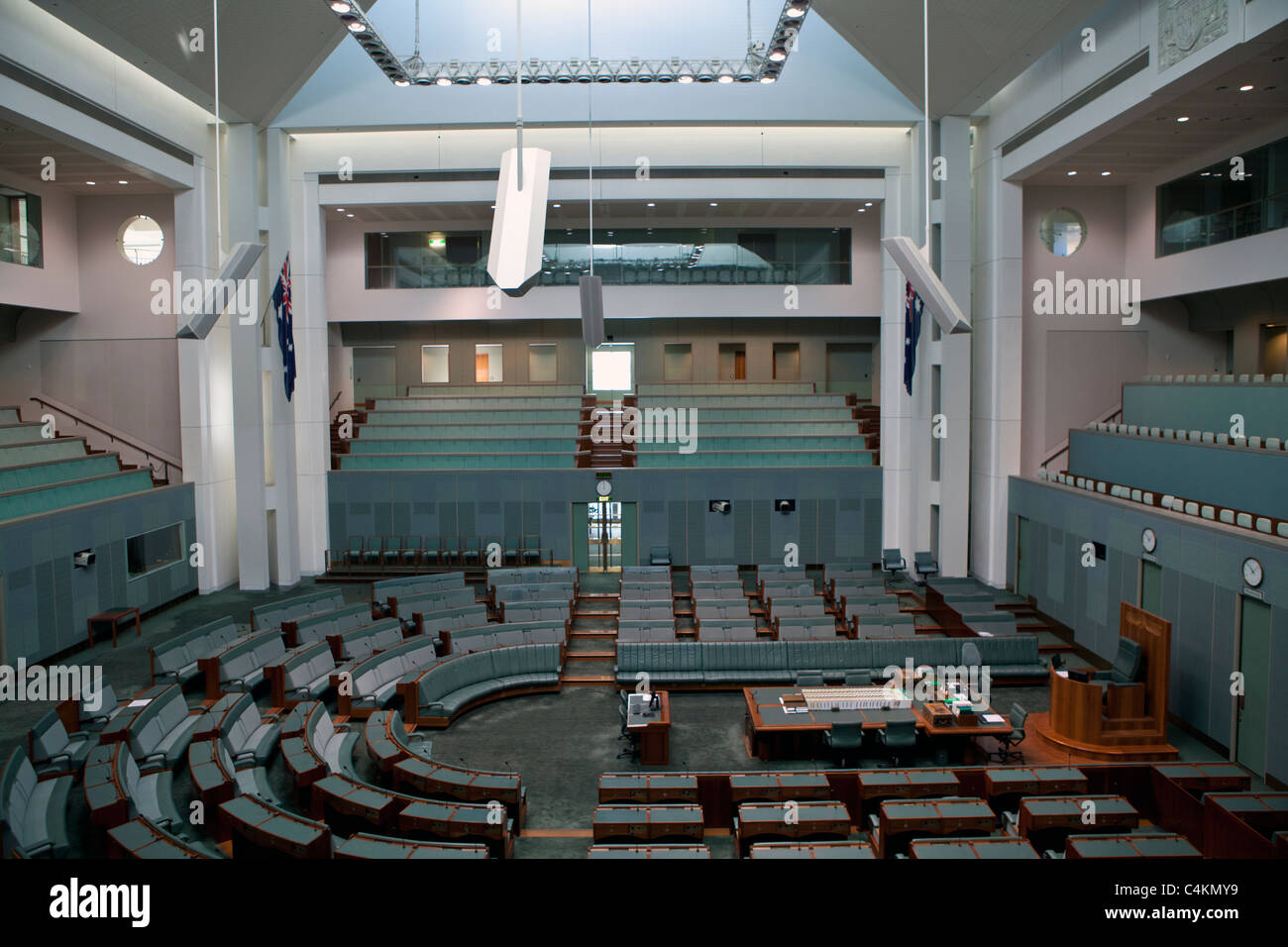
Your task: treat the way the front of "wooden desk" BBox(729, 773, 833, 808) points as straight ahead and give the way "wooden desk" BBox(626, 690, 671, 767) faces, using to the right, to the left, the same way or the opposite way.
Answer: to the right

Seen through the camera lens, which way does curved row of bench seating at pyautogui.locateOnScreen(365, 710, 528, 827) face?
facing away from the viewer and to the right of the viewer

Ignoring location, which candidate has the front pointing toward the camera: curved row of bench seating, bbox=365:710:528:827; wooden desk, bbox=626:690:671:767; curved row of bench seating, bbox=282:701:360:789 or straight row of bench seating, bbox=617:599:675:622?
straight row of bench seating, bbox=617:599:675:622

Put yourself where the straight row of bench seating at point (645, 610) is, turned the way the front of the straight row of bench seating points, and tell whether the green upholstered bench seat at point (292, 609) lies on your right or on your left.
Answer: on your right

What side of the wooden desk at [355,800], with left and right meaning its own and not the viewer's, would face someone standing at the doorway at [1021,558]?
back

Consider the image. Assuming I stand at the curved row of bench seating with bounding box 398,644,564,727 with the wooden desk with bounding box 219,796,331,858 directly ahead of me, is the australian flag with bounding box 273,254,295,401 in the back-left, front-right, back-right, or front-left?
back-right

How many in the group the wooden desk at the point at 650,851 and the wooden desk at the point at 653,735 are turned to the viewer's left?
1

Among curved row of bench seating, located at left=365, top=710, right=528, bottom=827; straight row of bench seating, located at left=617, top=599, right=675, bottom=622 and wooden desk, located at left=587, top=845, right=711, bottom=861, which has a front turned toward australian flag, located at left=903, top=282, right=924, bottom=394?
curved row of bench seating, located at left=365, top=710, right=528, bottom=827

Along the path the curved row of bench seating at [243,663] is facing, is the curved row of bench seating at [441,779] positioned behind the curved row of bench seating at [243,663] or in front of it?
in front

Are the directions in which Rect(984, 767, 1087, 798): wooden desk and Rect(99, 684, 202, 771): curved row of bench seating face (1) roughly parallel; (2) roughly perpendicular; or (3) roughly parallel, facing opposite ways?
roughly perpendicular

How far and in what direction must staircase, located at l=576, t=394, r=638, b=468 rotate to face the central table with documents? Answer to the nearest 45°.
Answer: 0° — it already faces it

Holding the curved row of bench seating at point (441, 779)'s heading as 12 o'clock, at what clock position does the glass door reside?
The glass door is roughly at 11 o'clock from the curved row of bench seating.
